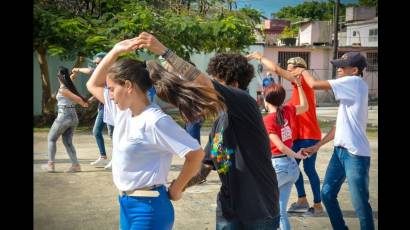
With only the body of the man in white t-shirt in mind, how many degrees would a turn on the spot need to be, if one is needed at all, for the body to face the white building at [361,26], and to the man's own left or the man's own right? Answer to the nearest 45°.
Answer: approximately 90° to the man's own right

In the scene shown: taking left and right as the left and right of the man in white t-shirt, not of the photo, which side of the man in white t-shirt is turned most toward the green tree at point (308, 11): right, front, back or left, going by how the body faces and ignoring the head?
right

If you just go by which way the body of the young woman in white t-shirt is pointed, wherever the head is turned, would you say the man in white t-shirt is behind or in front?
behind

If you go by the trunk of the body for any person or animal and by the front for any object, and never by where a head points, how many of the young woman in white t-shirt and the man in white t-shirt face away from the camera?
0

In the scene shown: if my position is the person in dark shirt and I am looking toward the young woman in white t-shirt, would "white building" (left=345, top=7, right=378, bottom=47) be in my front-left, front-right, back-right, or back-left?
back-right

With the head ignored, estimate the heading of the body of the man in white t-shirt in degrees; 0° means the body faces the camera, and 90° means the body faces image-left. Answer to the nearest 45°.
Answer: approximately 90°

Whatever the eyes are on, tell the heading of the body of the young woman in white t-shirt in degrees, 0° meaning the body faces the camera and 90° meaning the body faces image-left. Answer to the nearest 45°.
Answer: approximately 45°

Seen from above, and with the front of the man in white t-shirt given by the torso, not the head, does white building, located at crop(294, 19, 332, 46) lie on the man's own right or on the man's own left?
on the man's own right

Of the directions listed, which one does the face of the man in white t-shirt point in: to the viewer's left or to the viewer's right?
to the viewer's left
